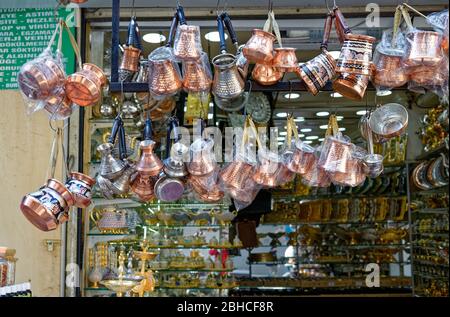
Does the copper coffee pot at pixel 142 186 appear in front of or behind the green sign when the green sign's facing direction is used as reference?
in front

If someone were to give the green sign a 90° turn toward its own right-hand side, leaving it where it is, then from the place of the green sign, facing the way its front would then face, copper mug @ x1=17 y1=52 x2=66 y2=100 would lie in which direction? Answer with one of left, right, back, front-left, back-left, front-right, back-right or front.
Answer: left

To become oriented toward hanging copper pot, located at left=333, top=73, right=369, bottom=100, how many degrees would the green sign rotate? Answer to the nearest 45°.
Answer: approximately 45° to its left

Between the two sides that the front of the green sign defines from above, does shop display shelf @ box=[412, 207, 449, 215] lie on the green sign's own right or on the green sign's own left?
on the green sign's own left

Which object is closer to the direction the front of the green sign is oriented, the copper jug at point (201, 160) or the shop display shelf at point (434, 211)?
the copper jug

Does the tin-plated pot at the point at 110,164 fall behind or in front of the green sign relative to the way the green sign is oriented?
in front

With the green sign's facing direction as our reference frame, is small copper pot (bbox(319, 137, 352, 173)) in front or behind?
in front

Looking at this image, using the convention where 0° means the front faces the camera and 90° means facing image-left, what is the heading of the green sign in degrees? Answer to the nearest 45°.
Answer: approximately 0°
